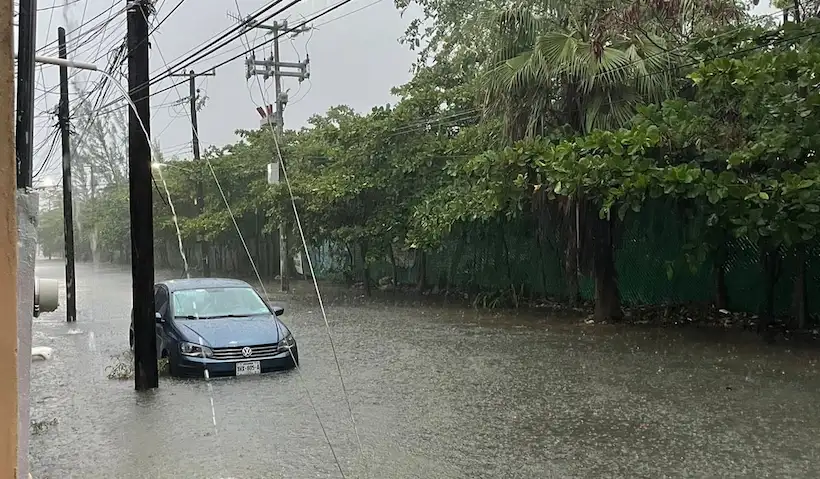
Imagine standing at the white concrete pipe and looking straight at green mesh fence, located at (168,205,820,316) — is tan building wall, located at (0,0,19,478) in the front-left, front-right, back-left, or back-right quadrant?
back-right

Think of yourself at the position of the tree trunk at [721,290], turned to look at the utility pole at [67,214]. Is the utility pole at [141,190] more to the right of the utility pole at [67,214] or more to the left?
left

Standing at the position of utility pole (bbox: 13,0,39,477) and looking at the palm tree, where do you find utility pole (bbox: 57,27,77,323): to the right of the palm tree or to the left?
left

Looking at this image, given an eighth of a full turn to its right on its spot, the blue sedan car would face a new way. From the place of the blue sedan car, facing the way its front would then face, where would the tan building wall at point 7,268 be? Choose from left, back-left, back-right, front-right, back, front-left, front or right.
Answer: front

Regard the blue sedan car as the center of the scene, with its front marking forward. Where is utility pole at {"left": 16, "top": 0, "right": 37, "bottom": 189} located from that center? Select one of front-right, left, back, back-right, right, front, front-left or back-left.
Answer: front-right

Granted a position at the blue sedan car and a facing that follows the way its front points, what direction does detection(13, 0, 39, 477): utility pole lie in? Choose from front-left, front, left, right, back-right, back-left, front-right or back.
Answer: front-right

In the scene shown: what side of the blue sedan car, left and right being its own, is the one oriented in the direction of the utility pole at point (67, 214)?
back

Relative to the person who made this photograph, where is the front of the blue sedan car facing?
facing the viewer and to the right of the viewer

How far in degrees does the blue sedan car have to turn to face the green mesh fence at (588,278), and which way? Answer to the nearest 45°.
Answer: approximately 90° to its left

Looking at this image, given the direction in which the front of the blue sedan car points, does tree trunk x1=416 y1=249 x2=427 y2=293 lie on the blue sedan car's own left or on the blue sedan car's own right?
on the blue sedan car's own left

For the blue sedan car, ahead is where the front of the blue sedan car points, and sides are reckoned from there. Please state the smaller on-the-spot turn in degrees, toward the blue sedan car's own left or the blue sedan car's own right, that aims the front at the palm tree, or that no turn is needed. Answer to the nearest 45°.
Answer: approximately 45° to the blue sedan car's own left

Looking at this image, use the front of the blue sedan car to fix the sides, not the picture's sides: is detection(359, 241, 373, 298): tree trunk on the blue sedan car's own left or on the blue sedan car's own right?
on the blue sedan car's own left
